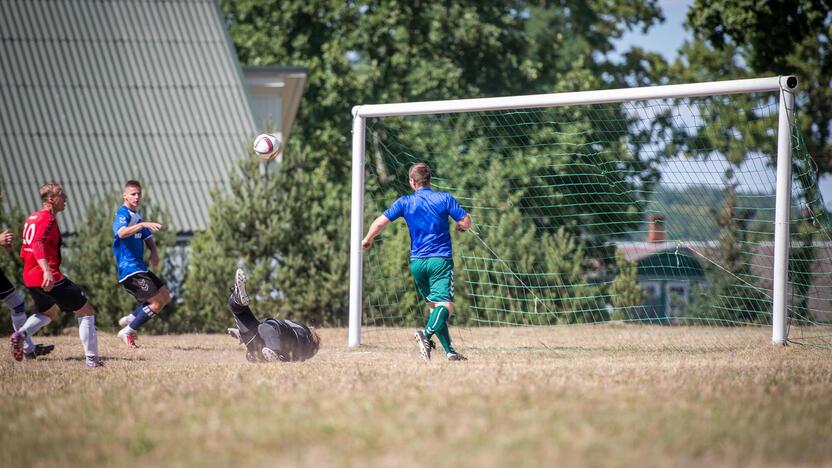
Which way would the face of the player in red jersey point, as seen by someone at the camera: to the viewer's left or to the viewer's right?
to the viewer's right

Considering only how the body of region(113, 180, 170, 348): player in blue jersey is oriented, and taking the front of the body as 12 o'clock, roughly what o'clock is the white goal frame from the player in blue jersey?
The white goal frame is roughly at 11 o'clock from the player in blue jersey.

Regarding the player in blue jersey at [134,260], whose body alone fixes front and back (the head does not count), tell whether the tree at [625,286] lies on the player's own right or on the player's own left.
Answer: on the player's own left

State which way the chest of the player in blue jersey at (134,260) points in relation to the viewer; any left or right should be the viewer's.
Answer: facing the viewer and to the right of the viewer

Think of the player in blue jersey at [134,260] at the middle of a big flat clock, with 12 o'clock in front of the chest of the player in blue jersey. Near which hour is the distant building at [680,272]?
The distant building is roughly at 8 o'clock from the player in blue jersey.

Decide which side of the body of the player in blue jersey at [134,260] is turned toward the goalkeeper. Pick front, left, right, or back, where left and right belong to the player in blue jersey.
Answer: front

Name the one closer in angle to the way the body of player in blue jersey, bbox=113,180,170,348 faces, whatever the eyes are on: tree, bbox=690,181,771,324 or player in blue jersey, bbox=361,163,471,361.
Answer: the player in blue jersey

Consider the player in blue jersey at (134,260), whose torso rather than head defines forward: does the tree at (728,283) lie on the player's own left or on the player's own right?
on the player's own left

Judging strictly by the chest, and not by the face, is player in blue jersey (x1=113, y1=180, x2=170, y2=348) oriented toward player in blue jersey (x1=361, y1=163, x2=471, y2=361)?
yes
